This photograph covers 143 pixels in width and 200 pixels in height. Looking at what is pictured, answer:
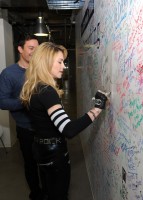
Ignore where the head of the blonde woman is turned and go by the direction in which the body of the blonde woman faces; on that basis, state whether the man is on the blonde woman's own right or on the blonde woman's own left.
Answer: on the blonde woman's own left

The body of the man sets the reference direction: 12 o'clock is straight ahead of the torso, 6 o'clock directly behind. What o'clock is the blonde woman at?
The blonde woman is roughly at 1 o'clock from the man.

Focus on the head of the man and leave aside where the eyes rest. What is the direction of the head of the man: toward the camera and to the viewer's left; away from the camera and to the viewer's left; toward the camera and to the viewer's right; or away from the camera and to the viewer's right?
toward the camera and to the viewer's right

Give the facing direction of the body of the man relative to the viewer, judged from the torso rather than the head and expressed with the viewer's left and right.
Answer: facing the viewer and to the right of the viewer

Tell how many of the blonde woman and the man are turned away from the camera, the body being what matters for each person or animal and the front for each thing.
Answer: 0

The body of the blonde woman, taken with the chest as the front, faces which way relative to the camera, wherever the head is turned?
to the viewer's right
